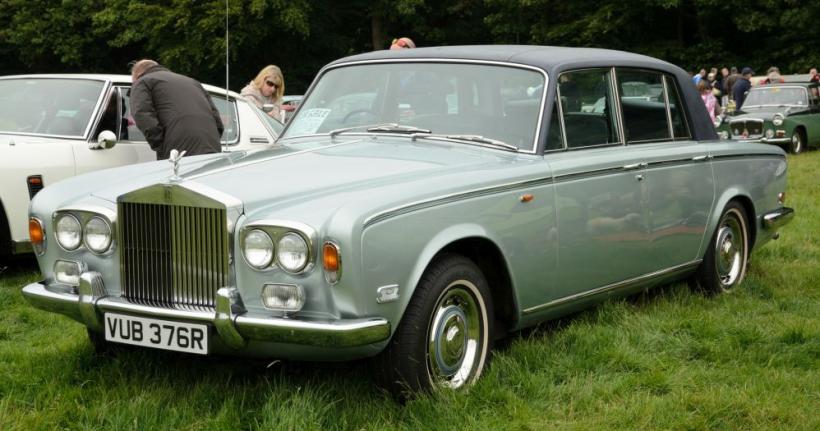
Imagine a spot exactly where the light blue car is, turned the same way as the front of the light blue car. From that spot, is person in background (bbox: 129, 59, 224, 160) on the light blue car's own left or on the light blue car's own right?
on the light blue car's own right

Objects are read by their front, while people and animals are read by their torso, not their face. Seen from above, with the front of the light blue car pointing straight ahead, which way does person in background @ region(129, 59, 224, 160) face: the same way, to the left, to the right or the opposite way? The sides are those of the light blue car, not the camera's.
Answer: to the right

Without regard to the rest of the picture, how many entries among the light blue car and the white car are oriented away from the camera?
0

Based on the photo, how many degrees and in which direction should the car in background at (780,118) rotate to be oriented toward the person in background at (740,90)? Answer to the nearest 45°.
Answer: approximately 135° to its right

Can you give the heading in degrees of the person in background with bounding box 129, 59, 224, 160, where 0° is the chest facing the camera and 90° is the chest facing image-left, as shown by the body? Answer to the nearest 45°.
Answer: approximately 135°

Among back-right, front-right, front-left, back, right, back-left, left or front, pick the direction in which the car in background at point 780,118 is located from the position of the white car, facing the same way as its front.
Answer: back

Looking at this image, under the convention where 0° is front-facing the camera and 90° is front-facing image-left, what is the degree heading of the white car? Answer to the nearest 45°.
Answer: approximately 45°

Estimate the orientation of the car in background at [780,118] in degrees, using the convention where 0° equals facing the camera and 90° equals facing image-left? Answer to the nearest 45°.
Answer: approximately 45°

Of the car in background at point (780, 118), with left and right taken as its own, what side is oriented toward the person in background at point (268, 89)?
front

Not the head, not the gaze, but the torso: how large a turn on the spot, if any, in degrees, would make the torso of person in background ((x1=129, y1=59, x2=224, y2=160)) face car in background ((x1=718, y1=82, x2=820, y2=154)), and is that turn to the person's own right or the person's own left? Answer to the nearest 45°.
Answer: approximately 90° to the person's own right

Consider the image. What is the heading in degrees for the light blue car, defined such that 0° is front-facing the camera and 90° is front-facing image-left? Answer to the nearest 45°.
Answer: approximately 45°

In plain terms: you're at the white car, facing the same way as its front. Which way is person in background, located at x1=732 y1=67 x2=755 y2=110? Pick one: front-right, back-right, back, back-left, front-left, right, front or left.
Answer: back

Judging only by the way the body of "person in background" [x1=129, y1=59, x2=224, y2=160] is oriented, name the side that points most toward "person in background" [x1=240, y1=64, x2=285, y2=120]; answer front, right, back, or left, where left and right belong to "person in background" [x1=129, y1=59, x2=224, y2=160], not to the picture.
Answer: right
